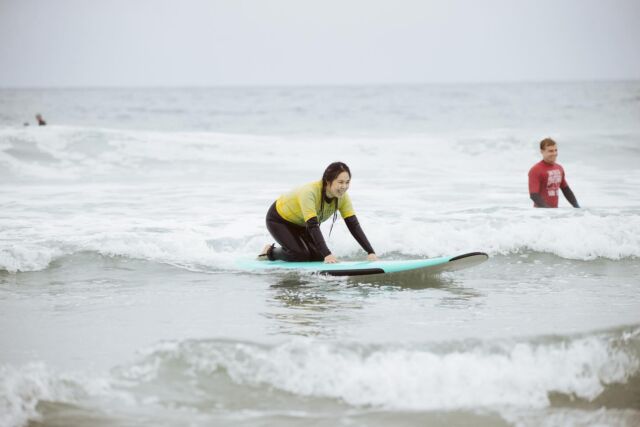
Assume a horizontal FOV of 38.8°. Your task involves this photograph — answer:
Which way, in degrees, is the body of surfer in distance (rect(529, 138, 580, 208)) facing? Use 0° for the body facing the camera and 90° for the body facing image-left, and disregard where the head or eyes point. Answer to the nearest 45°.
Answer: approximately 315°

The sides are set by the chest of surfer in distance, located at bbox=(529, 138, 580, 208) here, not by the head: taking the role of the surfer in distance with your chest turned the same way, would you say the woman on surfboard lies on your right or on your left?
on your right

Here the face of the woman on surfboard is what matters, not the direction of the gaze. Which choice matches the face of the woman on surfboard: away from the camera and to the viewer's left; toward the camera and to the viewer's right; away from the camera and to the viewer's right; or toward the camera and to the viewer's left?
toward the camera and to the viewer's right

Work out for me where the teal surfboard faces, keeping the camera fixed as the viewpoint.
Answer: facing to the right of the viewer

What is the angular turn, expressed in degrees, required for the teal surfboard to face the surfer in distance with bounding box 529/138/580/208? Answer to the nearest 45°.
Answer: approximately 45° to its left

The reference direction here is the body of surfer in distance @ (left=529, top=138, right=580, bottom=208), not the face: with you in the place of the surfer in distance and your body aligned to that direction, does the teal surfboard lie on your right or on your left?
on your right
